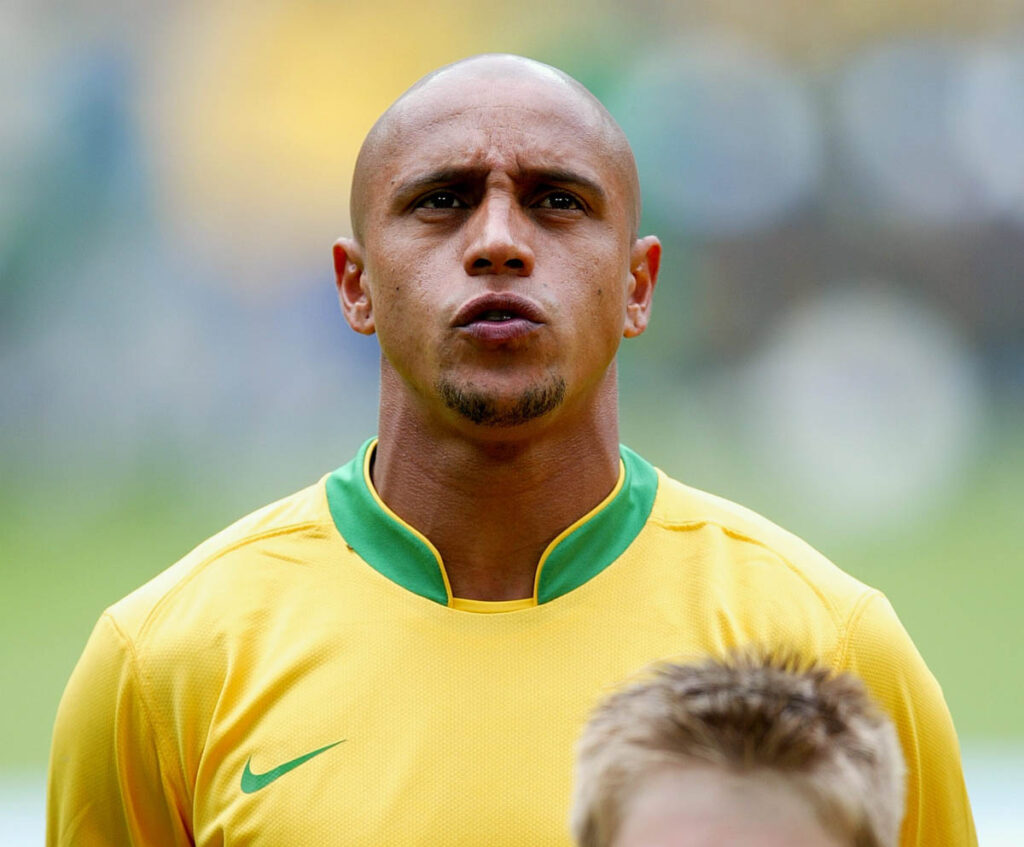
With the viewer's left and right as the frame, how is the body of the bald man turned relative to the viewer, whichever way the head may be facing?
facing the viewer

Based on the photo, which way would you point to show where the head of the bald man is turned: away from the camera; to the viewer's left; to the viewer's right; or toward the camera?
toward the camera
